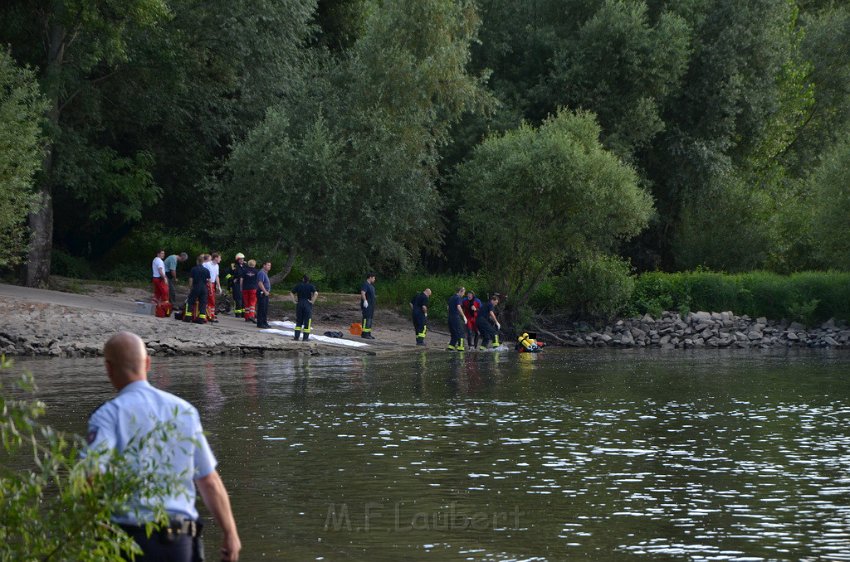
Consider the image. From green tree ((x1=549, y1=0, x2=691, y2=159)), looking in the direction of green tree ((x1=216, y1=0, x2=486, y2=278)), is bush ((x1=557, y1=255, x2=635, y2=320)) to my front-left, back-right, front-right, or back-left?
front-left

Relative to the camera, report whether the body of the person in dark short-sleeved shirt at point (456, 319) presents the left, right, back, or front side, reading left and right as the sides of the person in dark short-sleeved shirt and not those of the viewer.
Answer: right

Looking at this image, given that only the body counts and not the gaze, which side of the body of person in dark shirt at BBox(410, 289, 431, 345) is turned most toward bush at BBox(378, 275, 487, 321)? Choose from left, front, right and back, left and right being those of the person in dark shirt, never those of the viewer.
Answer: left

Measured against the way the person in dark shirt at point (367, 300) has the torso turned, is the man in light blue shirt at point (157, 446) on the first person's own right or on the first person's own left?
on the first person's own right

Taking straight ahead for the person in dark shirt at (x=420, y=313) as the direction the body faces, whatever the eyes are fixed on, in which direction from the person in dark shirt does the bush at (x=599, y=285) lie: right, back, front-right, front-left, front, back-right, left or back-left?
front-left

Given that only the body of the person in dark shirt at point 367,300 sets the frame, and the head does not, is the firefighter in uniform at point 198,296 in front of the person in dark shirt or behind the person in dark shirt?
behind

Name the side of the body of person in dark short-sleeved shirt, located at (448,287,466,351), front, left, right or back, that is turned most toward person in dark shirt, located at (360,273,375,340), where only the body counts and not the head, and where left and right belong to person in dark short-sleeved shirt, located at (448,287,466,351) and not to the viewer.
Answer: back

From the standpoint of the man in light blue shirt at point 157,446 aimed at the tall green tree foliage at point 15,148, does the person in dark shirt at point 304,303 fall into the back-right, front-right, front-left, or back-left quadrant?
front-right
